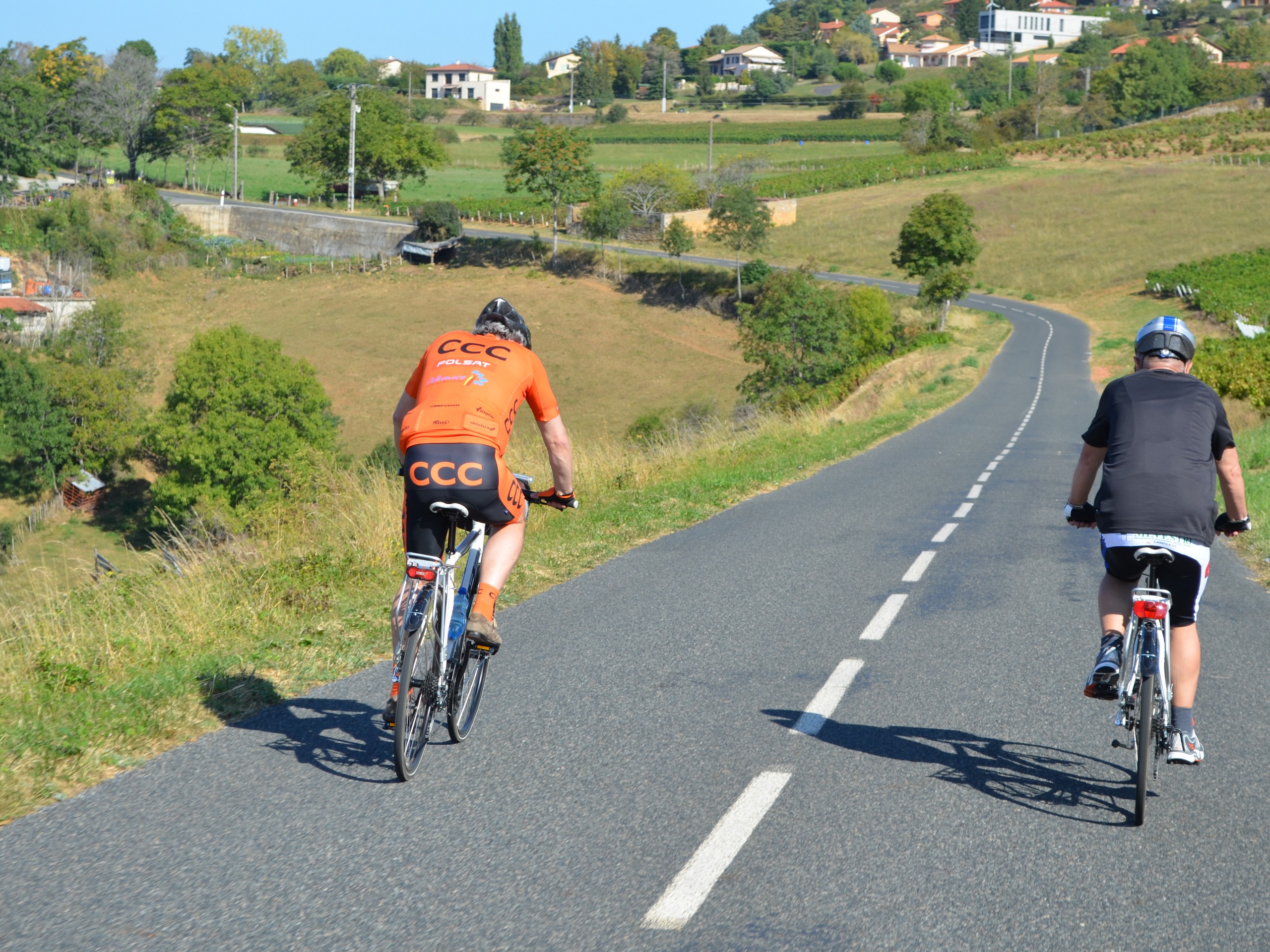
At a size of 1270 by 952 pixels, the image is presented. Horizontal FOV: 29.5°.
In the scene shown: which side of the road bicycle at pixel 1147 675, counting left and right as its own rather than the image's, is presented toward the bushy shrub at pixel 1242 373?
front

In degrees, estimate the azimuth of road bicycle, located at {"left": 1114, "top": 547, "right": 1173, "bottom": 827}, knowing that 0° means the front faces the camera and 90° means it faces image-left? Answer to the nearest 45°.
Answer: approximately 180°

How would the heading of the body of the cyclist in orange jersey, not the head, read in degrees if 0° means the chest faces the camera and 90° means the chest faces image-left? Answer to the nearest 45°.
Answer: approximately 225°

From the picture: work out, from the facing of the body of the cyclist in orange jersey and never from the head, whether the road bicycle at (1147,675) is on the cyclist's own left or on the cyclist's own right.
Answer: on the cyclist's own right

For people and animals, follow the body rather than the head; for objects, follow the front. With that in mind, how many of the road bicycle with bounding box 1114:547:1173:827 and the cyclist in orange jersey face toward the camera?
0

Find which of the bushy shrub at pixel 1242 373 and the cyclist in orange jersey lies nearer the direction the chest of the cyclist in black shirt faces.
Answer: the bushy shrub

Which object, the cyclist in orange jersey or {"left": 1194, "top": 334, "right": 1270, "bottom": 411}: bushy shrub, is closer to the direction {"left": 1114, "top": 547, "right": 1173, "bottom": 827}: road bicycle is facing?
the bushy shrub

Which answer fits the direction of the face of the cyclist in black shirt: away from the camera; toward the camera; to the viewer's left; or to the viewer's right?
away from the camera

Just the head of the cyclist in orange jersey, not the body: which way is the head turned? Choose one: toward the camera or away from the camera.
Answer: away from the camera

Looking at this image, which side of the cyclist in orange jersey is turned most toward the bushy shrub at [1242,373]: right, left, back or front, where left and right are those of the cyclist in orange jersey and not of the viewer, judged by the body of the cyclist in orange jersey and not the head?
front

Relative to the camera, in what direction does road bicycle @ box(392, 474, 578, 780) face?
facing away from the viewer and to the right of the viewer

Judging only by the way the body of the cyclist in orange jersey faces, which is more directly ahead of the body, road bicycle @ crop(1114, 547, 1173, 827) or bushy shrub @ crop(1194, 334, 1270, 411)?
the bushy shrub

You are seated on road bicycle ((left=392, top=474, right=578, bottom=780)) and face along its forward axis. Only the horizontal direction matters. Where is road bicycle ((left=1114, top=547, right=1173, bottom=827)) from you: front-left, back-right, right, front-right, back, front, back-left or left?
front-right

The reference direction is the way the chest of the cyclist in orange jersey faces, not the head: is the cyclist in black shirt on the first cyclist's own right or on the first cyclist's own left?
on the first cyclist's own right

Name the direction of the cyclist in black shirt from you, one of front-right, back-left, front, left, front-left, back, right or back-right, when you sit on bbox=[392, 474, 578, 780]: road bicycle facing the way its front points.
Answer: front-right

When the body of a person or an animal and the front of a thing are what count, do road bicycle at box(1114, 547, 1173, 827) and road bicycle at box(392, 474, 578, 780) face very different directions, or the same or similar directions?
same or similar directions

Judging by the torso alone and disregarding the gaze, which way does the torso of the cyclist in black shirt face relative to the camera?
away from the camera
